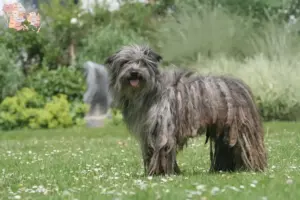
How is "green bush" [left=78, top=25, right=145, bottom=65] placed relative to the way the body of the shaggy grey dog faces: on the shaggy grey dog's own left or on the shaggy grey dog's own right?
on the shaggy grey dog's own right

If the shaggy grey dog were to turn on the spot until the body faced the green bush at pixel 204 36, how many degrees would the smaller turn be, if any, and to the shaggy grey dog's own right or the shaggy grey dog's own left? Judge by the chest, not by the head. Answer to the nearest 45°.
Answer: approximately 90° to the shaggy grey dog's own right

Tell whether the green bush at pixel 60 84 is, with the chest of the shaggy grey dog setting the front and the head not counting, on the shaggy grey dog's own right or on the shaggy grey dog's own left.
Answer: on the shaggy grey dog's own right

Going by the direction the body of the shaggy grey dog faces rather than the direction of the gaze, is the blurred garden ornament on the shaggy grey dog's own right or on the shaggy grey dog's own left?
on the shaggy grey dog's own right

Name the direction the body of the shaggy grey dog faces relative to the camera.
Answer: to the viewer's left
